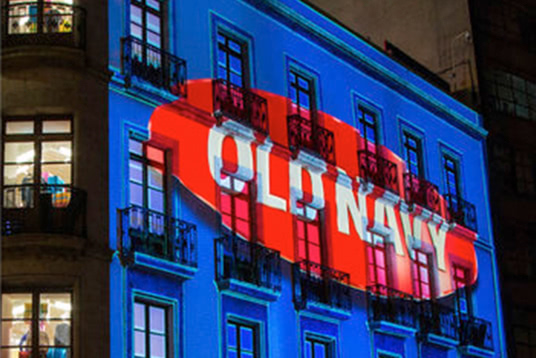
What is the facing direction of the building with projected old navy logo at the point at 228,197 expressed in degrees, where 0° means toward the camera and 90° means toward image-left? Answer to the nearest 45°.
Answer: approximately 315°
